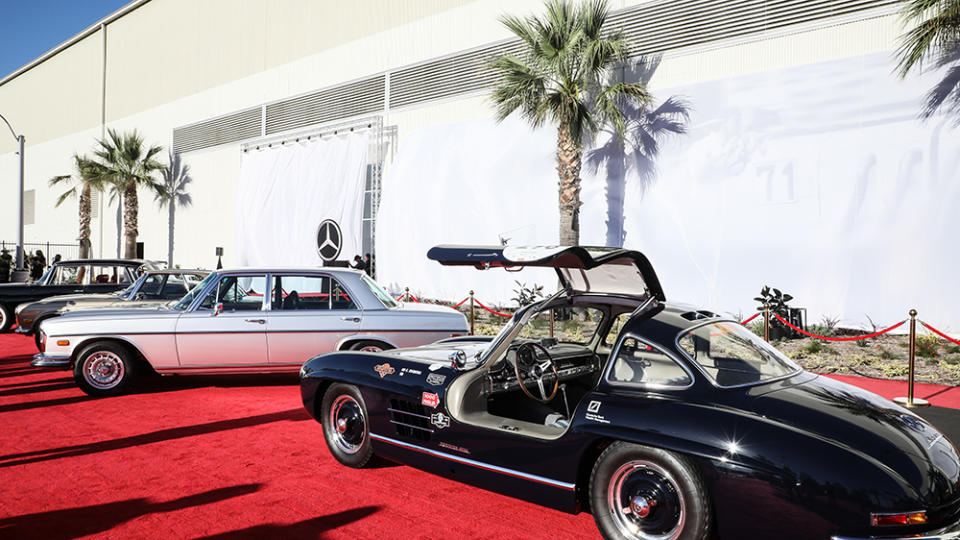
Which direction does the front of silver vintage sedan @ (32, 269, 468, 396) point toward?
to the viewer's left

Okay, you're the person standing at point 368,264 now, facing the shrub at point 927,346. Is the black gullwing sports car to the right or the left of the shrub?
right

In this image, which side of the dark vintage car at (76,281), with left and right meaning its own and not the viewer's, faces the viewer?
left

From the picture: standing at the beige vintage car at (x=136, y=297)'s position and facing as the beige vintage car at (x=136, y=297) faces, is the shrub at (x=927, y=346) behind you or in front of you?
behind

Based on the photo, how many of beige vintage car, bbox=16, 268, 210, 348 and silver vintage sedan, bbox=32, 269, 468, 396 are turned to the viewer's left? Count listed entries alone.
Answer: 2

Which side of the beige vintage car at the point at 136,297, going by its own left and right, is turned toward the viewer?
left

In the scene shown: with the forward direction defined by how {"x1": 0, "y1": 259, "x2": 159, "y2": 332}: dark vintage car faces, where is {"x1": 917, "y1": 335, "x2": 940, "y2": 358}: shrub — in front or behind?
behind

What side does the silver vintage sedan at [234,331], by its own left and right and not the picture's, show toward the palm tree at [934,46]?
back

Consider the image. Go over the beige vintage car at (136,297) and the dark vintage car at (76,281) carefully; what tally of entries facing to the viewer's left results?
2

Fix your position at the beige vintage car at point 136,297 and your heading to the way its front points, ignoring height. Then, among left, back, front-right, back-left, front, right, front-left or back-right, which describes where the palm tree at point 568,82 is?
back

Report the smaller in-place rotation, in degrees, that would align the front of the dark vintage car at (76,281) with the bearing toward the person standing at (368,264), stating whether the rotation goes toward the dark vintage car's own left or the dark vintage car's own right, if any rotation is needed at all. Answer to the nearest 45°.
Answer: approximately 135° to the dark vintage car's own right
